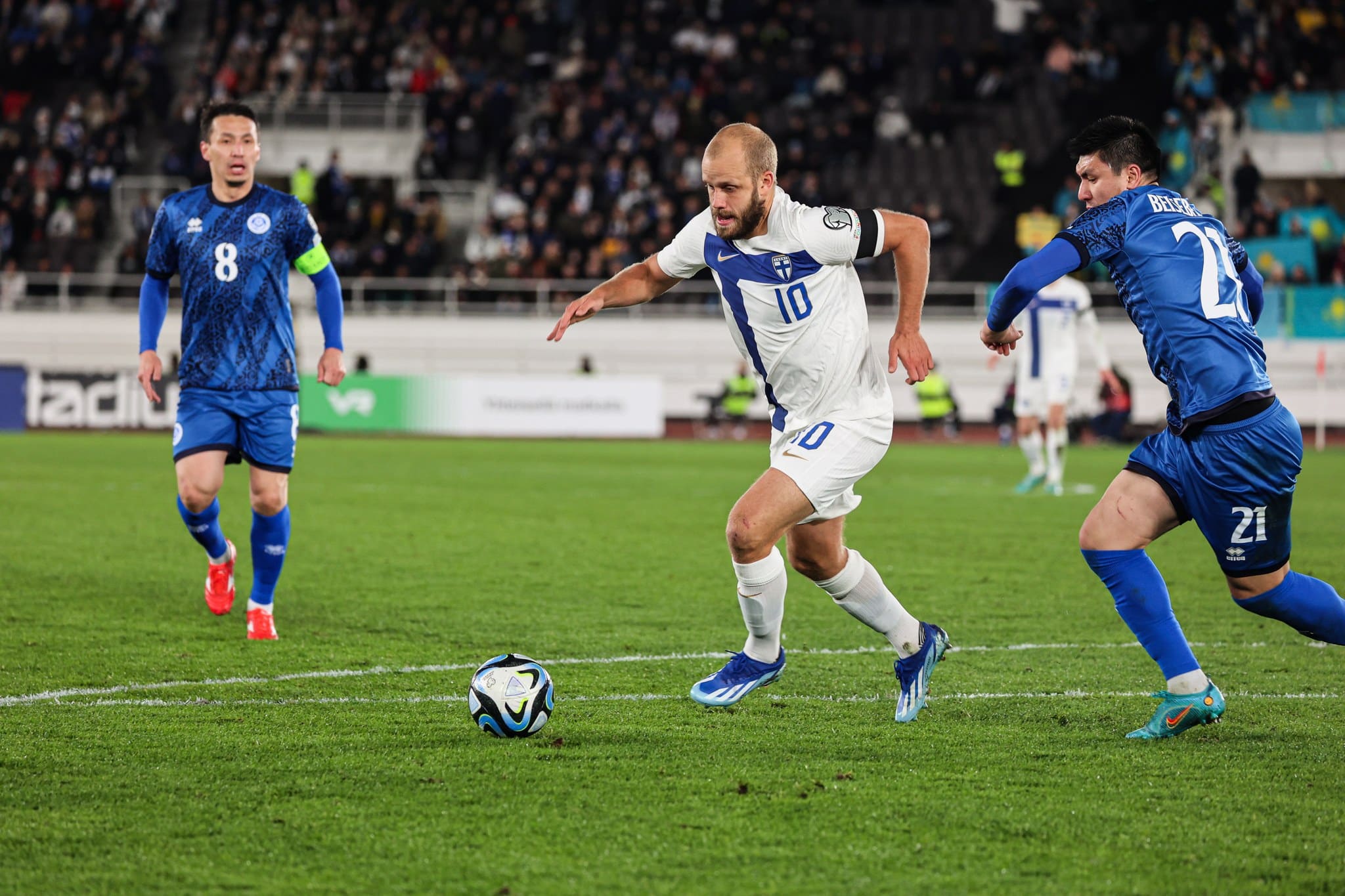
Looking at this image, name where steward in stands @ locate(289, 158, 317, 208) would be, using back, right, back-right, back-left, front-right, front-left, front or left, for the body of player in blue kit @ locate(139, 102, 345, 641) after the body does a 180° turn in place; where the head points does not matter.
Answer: front

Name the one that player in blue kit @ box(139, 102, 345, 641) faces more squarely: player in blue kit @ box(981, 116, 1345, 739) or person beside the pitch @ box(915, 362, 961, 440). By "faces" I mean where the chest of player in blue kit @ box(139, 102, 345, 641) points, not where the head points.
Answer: the player in blue kit

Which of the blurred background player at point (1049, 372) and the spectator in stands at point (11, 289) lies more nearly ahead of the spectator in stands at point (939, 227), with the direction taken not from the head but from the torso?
the blurred background player

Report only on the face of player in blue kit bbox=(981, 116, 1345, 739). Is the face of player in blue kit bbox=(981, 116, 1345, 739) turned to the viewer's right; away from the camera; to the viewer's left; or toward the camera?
to the viewer's left

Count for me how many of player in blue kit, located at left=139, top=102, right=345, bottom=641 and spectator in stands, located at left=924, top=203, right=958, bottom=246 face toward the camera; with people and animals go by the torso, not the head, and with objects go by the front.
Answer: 2

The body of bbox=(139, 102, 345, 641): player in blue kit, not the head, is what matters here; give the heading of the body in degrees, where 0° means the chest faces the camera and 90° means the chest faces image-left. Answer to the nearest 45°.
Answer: approximately 0°

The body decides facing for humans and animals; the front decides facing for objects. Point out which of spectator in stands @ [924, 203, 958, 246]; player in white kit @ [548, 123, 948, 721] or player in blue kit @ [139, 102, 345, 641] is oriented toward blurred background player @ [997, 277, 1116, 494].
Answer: the spectator in stands

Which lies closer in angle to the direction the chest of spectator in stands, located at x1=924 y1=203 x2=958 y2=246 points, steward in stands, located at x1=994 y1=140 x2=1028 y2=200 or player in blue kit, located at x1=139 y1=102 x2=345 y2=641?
the player in blue kit

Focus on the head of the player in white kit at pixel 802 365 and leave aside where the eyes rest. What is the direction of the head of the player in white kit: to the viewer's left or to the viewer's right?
to the viewer's left

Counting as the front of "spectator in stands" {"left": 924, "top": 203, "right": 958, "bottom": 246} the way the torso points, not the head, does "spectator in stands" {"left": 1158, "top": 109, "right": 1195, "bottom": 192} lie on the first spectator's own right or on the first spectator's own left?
on the first spectator's own left

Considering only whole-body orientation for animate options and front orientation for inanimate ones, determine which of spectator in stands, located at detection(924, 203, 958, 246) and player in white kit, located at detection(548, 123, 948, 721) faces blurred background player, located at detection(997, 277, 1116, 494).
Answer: the spectator in stands

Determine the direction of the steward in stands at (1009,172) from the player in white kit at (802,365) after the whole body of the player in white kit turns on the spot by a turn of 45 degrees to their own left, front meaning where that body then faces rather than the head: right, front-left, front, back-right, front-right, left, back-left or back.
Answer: back
